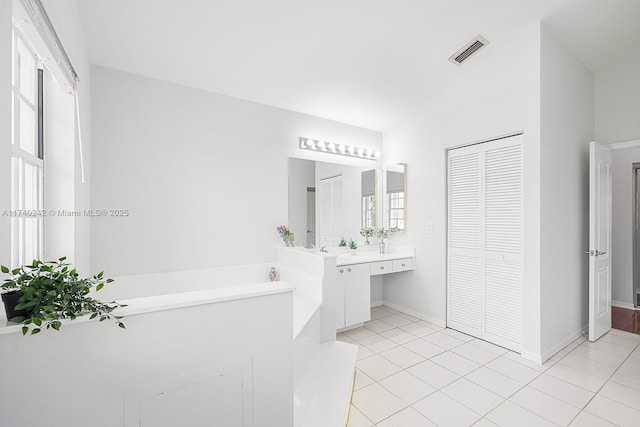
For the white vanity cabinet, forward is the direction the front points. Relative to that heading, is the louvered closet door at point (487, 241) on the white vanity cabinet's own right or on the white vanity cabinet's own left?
on the white vanity cabinet's own left

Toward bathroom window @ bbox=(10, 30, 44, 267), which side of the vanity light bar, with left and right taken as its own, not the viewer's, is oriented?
right

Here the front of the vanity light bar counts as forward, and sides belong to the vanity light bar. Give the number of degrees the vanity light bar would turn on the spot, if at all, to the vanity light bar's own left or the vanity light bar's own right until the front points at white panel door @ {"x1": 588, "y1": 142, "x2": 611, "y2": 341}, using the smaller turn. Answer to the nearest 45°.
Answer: approximately 45° to the vanity light bar's own left
